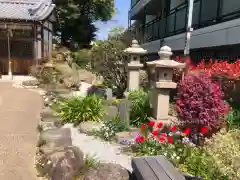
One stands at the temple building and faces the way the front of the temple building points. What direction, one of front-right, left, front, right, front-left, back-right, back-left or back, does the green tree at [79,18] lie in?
back-left

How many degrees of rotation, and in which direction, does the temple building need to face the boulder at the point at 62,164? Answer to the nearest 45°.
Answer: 0° — it already faces it

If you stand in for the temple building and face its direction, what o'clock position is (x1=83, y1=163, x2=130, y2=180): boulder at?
The boulder is roughly at 12 o'clock from the temple building.

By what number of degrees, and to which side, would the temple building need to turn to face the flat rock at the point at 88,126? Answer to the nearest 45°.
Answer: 0° — it already faces it

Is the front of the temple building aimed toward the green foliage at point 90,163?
yes

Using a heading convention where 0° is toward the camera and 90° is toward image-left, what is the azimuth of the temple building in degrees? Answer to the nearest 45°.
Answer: approximately 0°
